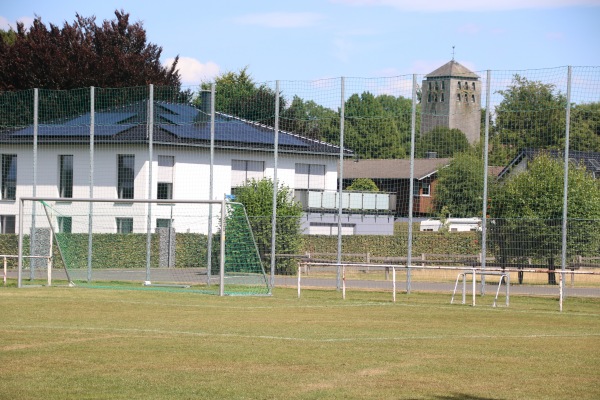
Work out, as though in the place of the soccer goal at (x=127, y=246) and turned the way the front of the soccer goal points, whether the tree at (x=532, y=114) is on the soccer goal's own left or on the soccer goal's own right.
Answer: on the soccer goal's own left

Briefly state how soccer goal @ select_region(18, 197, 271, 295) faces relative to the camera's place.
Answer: facing the viewer and to the left of the viewer

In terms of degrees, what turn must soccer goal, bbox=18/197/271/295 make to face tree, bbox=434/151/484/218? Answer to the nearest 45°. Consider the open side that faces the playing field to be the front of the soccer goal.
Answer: approximately 135° to its left

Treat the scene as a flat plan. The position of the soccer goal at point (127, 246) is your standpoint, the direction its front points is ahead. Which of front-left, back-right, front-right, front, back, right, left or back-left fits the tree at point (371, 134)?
back-left

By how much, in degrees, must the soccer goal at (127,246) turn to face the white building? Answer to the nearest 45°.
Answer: approximately 135° to its right

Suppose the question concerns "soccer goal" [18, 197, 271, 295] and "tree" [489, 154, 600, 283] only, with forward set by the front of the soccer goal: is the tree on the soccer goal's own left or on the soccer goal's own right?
on the soccer goal's own left

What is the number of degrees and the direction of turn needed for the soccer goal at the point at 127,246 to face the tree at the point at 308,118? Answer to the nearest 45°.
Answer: approximately 135° to its left

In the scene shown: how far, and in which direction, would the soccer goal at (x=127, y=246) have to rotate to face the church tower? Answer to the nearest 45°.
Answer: approximately 135° to its left
